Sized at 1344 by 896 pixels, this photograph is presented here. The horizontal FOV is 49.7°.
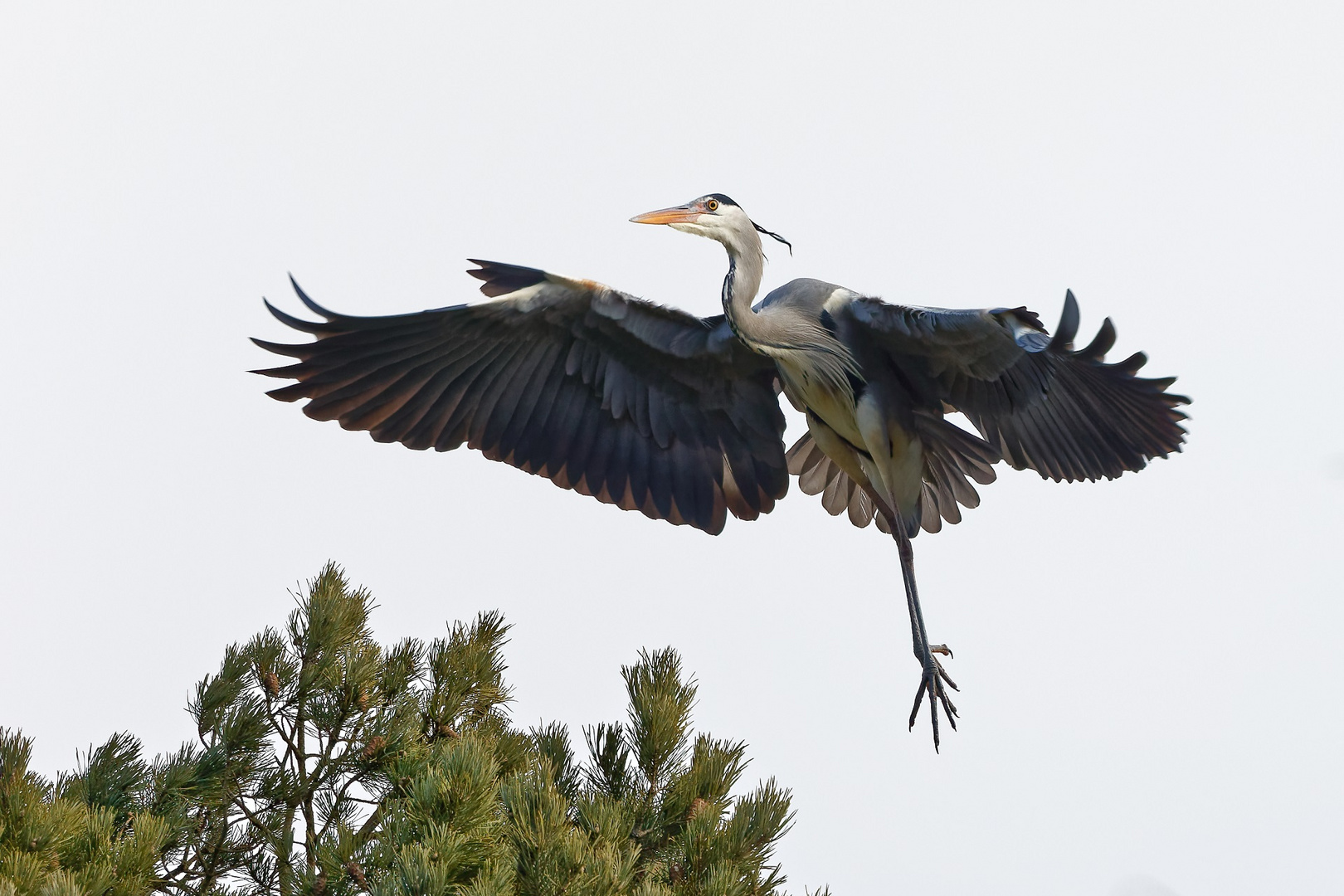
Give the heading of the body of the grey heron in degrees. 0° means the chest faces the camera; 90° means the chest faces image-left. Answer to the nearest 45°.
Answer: approximately 45°
